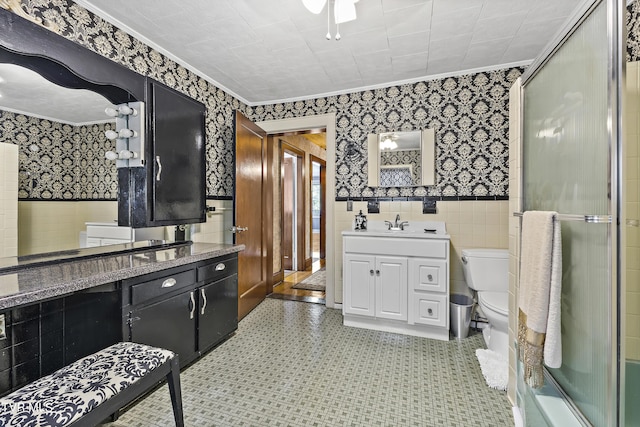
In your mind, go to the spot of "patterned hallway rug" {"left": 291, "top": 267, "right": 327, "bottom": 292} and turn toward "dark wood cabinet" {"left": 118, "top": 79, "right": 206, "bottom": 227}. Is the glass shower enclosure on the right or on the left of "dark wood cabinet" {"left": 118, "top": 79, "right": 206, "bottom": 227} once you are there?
left

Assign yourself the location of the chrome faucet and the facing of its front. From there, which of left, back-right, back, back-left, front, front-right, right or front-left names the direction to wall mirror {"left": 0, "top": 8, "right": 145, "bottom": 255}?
front-right

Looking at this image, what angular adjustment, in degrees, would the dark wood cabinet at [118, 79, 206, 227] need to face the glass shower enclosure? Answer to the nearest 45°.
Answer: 0° — it already faces it

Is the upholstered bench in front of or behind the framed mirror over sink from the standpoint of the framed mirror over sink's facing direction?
in front

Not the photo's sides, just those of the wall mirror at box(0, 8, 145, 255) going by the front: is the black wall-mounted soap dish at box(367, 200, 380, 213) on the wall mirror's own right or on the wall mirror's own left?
on the wall mirror's own left

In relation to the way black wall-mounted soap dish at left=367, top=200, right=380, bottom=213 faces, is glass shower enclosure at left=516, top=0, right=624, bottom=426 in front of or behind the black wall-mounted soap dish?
in front

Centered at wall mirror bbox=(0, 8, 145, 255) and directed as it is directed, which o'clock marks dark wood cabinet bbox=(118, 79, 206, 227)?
The dark wood cabinet is roughly at 9 o'clock from the wall mirror.

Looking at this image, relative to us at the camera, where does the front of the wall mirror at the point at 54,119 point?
facing the viewer and to the right of the viewer

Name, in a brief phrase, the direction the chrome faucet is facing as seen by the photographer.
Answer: facing the viewer
